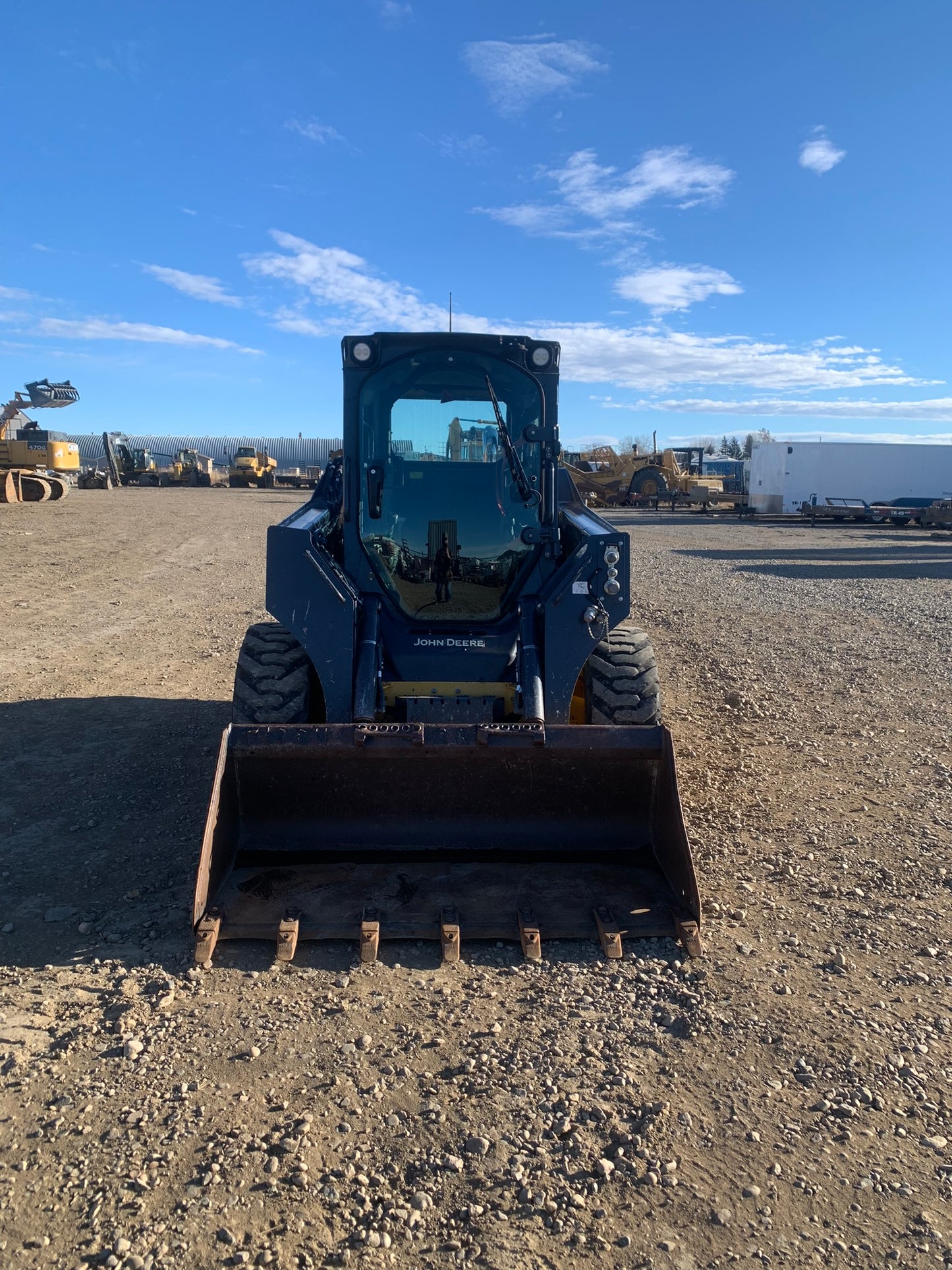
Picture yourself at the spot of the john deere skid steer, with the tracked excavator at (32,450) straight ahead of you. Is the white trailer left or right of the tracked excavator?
right

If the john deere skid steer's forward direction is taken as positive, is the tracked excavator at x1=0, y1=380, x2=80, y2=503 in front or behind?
behind

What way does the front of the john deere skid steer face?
toward the camera

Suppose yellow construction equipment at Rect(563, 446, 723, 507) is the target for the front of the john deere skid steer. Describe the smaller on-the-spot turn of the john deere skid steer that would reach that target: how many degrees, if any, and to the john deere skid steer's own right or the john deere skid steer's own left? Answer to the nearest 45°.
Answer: approximately 180°

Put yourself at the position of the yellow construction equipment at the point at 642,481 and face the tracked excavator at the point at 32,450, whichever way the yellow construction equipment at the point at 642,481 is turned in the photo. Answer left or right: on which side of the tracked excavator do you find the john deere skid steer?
left

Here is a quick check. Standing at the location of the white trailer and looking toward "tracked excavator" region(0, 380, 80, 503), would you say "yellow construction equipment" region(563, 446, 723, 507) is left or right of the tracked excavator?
right

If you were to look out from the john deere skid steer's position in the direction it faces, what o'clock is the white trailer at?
The white trailer is roughly at 7 o'clock from the john deere skid steer.
